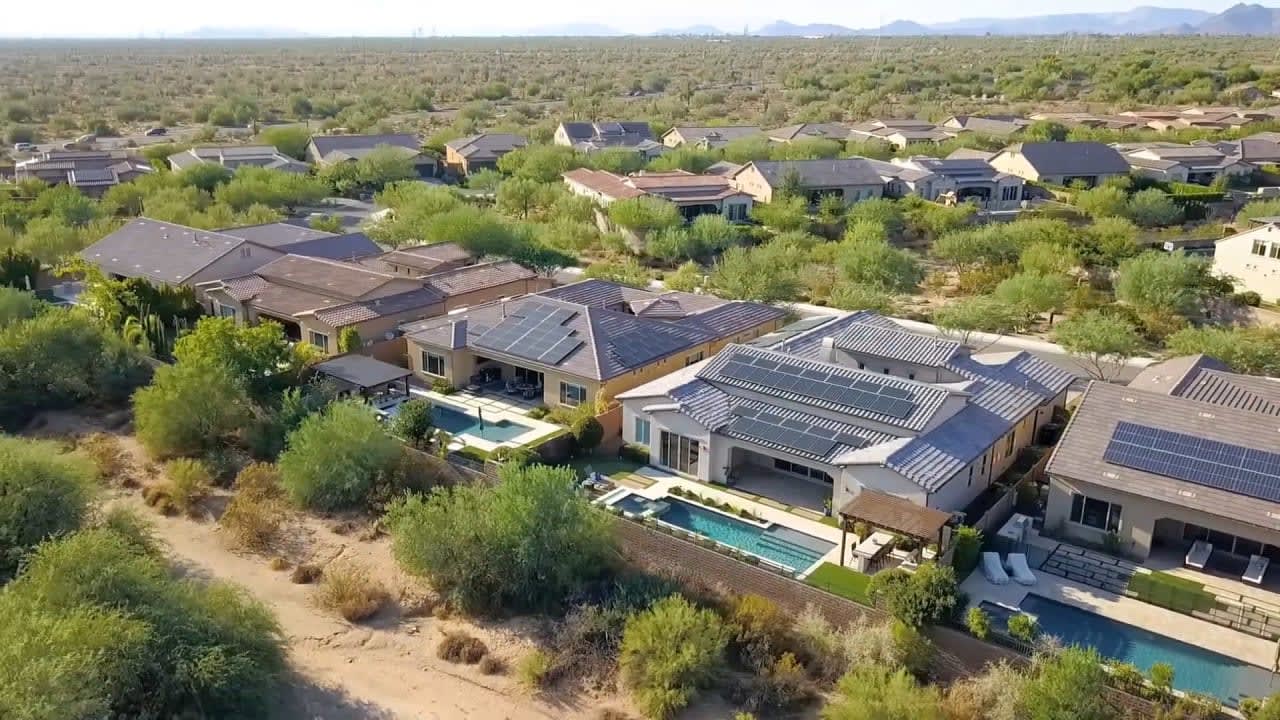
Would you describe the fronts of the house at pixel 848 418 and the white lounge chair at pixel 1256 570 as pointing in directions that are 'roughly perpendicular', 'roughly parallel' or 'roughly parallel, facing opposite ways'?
roughly parallel, facing opposite ways

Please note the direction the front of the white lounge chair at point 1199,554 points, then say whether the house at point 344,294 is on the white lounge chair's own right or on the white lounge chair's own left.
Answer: on the white lounge chair's own right

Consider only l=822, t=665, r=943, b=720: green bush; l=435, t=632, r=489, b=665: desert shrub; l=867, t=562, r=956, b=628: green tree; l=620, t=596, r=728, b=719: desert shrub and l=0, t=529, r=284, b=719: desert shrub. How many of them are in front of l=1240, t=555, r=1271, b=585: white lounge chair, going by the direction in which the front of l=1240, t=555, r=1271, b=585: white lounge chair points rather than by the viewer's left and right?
5

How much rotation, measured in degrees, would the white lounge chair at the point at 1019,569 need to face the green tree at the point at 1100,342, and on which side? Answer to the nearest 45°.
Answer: approximately 135° to its left

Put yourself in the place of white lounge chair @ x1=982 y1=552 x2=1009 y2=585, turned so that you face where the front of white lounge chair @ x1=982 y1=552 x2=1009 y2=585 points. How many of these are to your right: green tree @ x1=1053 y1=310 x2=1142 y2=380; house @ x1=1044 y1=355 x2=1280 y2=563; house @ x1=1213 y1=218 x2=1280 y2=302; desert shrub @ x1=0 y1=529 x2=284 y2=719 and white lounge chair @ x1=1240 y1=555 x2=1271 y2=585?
1

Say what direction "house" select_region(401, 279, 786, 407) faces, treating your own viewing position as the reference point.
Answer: facing away from the viewer and to the right of the viewer

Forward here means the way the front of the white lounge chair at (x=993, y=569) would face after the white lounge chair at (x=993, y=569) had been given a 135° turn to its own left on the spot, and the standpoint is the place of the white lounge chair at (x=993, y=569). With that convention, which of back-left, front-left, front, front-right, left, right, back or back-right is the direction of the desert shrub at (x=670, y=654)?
back-left

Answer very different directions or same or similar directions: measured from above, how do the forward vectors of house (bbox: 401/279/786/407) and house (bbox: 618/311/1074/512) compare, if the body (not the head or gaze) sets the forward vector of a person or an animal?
same or similar directions

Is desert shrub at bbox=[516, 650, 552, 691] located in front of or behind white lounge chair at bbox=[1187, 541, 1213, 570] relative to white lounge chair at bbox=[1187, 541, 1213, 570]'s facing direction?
in front

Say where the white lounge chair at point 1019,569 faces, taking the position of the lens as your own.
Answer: facing the viewer and to the right of the viewer

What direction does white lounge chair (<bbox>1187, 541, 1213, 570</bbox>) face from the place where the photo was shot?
facing the viewer and to the left of the viewer

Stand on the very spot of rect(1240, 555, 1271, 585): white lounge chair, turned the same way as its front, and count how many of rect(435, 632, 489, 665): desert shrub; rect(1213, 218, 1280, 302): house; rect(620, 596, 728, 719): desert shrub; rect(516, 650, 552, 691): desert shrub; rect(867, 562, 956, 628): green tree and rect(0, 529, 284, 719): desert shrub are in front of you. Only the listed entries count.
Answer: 5

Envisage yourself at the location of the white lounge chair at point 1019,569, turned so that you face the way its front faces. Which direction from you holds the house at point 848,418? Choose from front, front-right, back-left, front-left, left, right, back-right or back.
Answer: back
